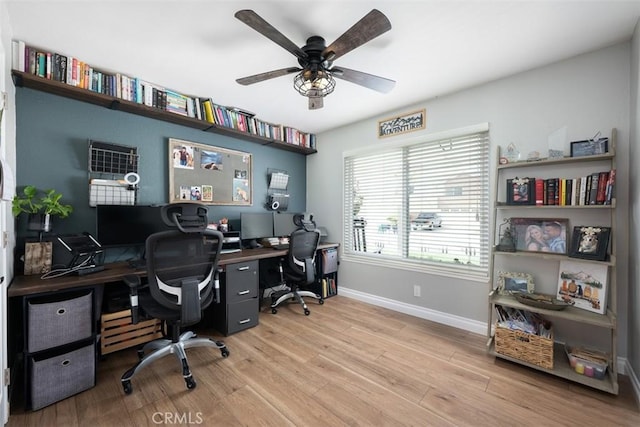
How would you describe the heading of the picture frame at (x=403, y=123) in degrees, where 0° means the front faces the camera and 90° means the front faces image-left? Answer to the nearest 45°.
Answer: approximately 45°

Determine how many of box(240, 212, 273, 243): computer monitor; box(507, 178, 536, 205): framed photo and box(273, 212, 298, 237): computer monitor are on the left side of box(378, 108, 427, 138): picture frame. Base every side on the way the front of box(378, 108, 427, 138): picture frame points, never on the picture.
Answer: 1

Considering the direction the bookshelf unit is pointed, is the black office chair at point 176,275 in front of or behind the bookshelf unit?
in front

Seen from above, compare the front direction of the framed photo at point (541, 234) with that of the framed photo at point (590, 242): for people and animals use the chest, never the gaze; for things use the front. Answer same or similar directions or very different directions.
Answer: same or similar directions

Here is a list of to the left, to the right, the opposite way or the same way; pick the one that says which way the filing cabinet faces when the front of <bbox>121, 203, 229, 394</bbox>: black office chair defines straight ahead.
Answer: the opposite way

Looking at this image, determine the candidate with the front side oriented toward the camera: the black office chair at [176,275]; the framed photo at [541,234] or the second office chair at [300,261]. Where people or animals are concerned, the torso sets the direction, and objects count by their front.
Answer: the framed photo

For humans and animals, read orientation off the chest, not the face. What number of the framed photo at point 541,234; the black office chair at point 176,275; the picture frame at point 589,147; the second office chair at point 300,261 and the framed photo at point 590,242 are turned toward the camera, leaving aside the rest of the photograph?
3

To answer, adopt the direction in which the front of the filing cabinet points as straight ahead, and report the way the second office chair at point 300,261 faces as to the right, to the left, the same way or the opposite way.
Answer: the opposite way

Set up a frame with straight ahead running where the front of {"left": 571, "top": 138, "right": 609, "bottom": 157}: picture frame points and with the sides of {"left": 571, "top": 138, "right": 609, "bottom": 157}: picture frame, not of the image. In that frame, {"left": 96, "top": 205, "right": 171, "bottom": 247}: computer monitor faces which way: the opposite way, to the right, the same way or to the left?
to the left

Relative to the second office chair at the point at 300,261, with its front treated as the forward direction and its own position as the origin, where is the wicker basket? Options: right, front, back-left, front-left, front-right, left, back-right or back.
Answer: back

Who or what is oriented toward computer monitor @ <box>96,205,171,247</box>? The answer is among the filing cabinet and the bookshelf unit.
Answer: the bookshelf unit

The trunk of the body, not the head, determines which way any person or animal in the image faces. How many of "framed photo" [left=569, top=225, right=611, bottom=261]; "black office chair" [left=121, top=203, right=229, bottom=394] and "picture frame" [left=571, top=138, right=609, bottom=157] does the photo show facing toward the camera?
2

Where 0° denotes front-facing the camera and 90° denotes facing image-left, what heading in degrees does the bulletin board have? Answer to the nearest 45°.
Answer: approximately 315°

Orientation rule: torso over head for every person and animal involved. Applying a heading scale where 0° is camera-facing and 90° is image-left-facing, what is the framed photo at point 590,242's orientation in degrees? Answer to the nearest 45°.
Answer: approximately 0°

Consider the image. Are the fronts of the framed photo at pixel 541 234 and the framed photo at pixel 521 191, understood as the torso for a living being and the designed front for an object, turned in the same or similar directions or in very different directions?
same or similar directions

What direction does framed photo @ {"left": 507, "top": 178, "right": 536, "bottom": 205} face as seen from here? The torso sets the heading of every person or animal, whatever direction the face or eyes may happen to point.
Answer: toward the camera

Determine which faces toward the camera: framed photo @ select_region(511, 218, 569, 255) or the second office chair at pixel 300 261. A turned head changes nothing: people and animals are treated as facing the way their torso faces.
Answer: the framed photo

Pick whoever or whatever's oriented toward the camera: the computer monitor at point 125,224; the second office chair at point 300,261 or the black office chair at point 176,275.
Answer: the computer monitor

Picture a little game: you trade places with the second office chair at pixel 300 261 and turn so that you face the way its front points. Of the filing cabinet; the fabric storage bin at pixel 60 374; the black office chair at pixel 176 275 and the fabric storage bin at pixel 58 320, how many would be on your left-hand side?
4

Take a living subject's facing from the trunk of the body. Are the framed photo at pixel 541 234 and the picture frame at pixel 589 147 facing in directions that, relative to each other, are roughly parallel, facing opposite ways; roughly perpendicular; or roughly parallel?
roughly parallel
